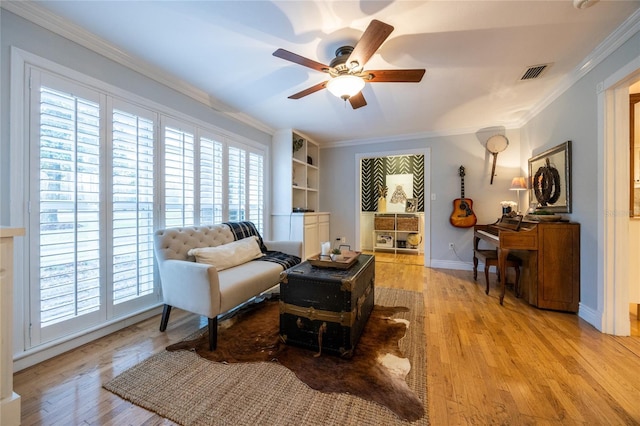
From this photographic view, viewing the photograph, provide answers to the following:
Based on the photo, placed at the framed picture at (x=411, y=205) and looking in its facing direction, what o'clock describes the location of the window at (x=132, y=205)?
The window is roughly at 1 o'clock from the framed picture.

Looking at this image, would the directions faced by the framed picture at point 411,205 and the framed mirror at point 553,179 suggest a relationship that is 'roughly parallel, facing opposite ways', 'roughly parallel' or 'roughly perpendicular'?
roughly perpendicular

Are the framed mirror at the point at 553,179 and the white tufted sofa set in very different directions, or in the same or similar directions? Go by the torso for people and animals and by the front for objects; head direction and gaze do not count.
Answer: very different directions

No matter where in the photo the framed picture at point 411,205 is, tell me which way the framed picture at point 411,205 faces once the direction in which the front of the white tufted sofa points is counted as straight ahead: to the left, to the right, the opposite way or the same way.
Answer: to the right

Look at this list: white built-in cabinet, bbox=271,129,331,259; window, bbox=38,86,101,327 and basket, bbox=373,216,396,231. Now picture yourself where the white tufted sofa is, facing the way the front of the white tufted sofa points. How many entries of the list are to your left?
2

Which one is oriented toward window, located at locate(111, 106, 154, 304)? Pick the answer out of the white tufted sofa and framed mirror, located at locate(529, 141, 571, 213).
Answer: the framed mirror

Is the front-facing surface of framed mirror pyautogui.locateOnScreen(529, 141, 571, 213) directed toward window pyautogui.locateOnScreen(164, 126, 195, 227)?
yes

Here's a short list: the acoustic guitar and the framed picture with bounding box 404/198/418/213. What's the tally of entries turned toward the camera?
2

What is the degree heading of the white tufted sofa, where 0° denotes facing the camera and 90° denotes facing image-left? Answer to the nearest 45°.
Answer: approximately 315°

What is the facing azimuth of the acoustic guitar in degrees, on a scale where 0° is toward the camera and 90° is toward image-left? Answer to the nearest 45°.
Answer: approximately 0°

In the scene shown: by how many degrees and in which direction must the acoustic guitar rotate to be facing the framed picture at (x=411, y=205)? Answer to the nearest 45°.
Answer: approximately 135° to its right

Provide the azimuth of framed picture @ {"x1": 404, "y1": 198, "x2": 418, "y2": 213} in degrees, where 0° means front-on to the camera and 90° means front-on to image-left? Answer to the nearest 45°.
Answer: approximately 0°
